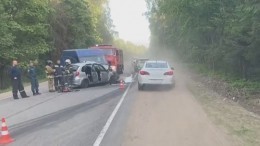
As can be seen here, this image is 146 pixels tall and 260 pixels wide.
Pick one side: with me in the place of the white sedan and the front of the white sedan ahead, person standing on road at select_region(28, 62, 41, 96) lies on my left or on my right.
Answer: on my left

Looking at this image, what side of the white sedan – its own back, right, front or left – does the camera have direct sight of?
back

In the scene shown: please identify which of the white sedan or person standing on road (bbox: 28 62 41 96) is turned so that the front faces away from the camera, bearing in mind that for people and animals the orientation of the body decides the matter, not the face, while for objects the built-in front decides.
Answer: the white sedan
